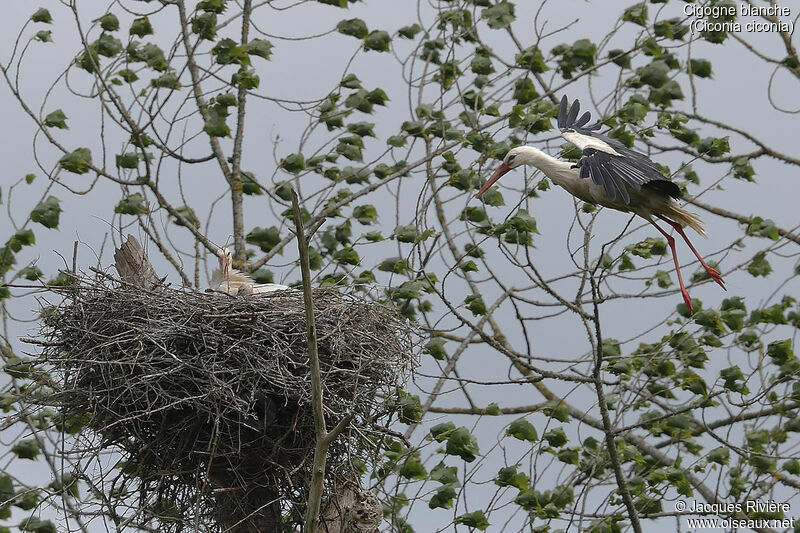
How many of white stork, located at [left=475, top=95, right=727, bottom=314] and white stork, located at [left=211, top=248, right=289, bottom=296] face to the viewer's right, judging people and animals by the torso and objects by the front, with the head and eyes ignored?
0

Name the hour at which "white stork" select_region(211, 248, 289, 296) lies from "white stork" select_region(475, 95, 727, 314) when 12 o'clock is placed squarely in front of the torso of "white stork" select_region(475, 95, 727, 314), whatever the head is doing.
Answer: "white stork" select_region(211, 248, 289, 296) is roughly at 12 o'clock from "white stork" select_region(475, 95, 727, 314).

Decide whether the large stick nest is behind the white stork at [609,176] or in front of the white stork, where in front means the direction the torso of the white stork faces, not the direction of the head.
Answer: in front

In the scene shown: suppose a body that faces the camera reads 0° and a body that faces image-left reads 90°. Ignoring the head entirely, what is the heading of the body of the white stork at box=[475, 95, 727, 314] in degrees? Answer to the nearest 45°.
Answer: approximately 90°

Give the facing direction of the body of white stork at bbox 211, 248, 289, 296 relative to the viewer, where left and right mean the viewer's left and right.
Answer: facing the viewer and to the left of the viewer

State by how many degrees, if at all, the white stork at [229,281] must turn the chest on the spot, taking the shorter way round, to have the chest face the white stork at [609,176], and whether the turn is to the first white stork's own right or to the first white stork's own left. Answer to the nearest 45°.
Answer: approximately 135° to the first white stork's own left
